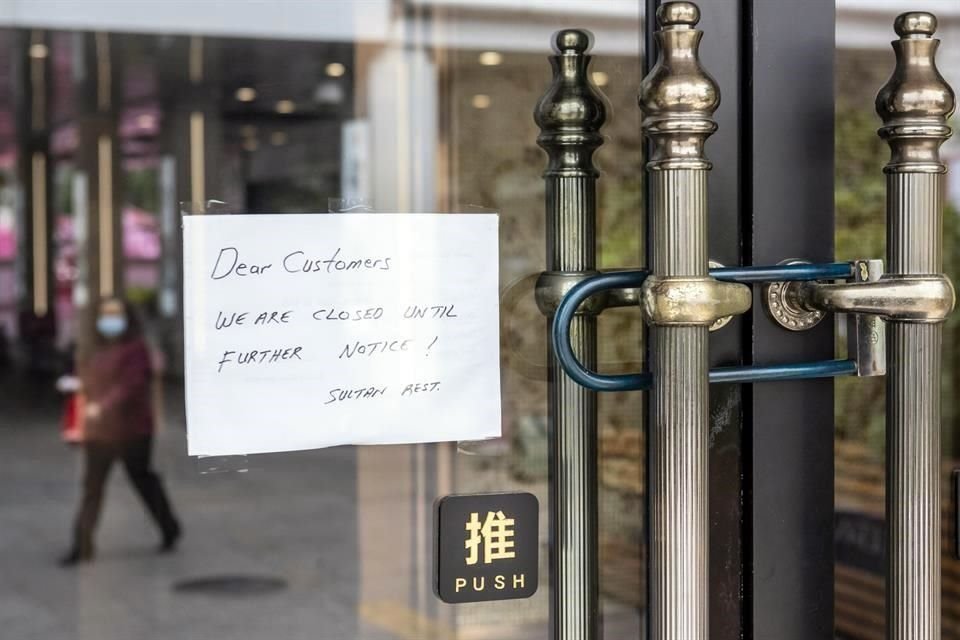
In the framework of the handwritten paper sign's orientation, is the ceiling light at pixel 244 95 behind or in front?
behind

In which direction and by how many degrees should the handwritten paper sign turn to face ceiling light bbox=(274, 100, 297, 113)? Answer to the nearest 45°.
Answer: approximately 180°

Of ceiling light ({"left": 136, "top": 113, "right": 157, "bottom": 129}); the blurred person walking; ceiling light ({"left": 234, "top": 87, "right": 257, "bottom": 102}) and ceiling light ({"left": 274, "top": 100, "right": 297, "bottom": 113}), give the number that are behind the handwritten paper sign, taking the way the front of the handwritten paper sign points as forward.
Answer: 4

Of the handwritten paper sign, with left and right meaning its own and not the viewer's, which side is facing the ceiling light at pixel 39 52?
back

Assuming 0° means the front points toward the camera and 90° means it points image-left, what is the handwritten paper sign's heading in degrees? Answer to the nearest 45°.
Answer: approximately 0°

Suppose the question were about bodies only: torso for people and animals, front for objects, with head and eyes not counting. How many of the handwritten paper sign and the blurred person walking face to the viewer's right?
0

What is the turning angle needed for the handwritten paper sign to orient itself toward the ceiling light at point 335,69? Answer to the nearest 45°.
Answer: approximately 180°
